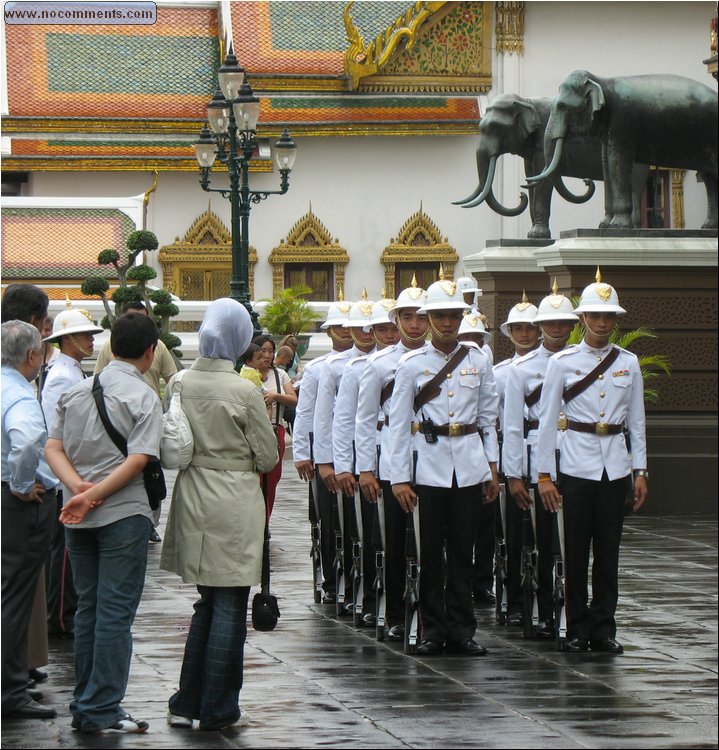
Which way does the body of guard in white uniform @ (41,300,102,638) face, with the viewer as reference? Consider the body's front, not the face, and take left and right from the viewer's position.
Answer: facing to the right of the viewer

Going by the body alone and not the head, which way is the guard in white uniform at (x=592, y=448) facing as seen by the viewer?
toward the camera

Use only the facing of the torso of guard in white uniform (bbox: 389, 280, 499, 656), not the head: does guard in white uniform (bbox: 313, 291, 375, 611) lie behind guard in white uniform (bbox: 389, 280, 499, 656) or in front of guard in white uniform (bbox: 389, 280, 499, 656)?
behind

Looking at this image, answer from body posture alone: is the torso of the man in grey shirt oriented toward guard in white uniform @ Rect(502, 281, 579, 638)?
yes

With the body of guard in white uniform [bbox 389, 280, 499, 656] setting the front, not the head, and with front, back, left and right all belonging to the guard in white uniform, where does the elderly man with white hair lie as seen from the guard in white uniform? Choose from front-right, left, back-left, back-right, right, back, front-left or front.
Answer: front-right

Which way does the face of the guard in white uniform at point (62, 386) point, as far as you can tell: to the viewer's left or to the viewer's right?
to the viewer's right

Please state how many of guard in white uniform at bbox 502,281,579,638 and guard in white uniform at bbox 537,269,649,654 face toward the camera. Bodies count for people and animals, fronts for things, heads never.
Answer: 2

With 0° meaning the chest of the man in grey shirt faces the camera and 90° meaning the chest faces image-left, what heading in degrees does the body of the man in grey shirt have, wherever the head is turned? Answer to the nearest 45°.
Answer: approximately 225°

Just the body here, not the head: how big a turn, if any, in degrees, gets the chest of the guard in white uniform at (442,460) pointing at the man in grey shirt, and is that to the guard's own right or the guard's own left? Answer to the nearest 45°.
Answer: approximately 45° to the guard's own right

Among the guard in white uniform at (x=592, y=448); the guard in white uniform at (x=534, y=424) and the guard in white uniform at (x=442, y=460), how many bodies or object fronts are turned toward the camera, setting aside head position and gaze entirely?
3

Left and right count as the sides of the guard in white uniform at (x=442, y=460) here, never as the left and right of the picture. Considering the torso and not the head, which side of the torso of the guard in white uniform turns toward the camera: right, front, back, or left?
front

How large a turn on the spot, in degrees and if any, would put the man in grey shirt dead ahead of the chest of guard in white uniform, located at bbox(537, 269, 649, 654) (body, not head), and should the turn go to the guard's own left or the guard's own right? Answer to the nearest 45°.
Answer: approximately 45° to the guard's own right

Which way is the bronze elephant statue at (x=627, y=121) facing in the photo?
to the viewer's left

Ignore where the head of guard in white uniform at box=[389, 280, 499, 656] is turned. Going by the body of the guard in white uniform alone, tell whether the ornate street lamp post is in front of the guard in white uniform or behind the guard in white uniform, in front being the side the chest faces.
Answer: behind

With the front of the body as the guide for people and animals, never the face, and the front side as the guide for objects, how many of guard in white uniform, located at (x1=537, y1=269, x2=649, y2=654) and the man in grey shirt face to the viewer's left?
0

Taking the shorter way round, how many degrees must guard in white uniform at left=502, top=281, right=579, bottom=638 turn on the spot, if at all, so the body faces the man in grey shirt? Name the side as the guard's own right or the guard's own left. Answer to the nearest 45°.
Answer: approximately 45° to the guard's own right
